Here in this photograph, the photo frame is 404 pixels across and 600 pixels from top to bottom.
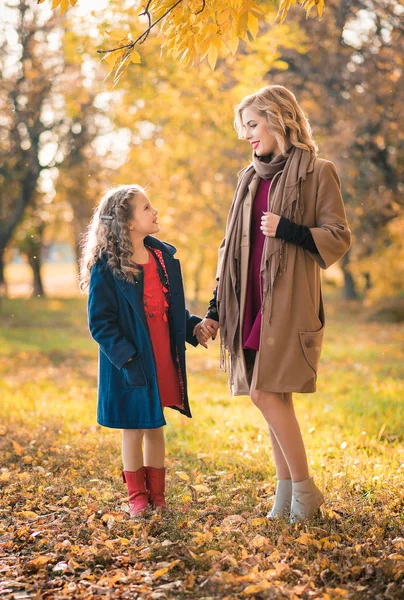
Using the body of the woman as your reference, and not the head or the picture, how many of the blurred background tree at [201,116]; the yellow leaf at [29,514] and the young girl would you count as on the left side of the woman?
0

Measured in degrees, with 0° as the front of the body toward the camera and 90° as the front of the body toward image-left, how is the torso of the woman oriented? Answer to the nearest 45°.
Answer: approximately 45°

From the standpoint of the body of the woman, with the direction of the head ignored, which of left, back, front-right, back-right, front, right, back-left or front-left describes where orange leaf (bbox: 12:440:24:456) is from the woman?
right

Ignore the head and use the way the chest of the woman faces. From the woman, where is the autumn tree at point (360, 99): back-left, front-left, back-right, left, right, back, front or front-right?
back-right

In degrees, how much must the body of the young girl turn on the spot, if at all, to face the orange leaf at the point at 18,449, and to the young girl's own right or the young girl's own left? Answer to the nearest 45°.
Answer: approximately 180°

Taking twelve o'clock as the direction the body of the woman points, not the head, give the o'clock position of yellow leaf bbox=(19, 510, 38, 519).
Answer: The yellow leaf is roughly at 2 o'clock from the woman.

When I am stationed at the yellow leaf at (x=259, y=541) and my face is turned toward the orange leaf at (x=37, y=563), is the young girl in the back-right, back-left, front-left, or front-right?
front-right

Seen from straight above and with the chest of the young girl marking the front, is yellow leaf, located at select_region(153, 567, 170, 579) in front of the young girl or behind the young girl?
in front

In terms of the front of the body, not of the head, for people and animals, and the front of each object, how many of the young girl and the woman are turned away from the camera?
0

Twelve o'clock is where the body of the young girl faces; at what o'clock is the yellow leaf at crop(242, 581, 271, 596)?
The yellow leaf is roughly at 1 o'clock from the young girl.

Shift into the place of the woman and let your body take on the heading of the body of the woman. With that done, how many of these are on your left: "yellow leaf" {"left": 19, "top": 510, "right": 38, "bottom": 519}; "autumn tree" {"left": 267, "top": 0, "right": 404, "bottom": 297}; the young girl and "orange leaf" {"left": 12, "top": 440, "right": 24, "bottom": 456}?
0

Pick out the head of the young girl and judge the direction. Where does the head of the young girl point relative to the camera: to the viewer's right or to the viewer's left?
to the viewer's right
